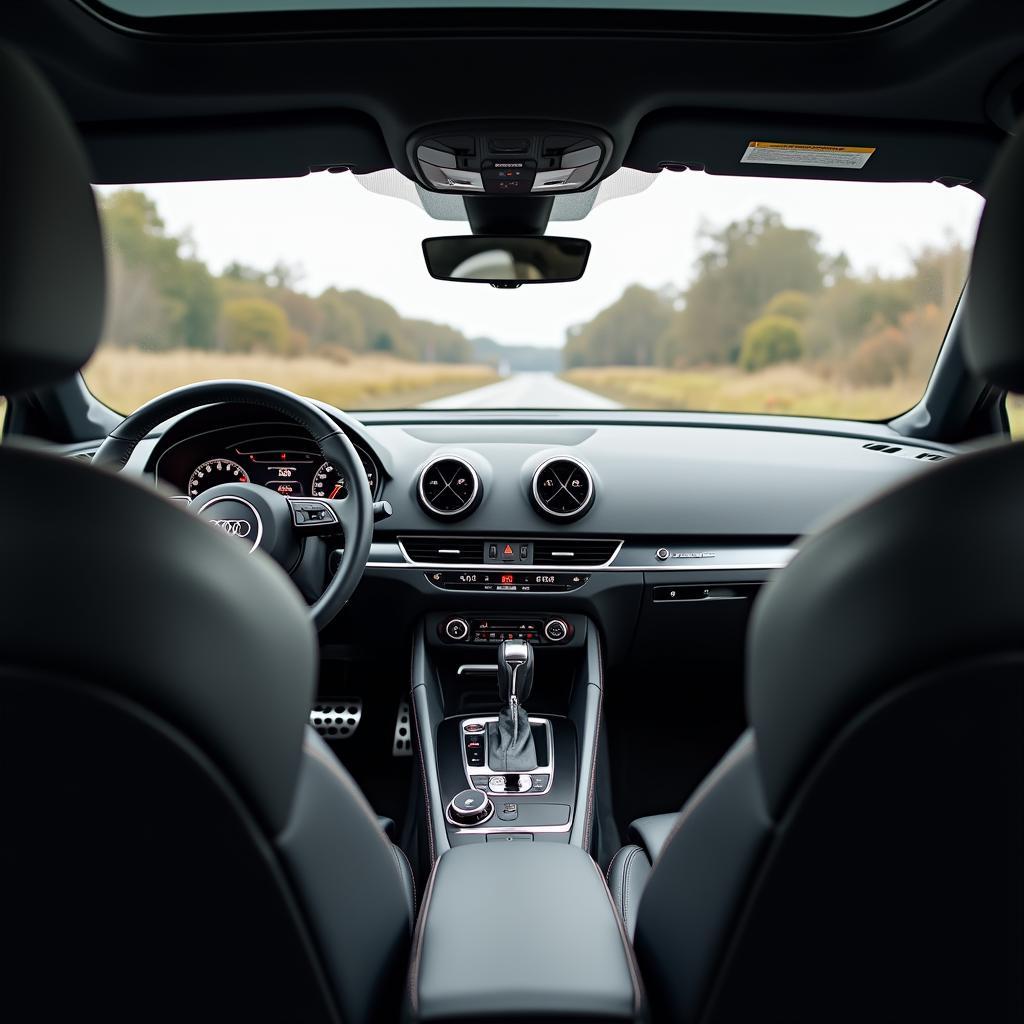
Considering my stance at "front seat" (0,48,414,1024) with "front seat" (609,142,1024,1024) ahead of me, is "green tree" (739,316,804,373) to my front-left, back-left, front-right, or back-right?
front-left

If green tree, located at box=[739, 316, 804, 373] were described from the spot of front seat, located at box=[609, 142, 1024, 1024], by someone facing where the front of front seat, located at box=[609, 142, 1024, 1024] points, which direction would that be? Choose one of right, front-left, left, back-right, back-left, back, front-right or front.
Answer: front

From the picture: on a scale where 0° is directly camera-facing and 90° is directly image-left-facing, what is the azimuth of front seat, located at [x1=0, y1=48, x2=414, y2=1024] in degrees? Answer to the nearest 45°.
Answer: approximately 180°

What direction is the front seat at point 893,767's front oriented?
away from the camera

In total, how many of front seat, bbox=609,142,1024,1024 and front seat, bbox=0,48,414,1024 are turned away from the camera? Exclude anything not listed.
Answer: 2

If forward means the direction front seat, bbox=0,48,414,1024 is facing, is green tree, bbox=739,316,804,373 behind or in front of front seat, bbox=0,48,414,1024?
in front
